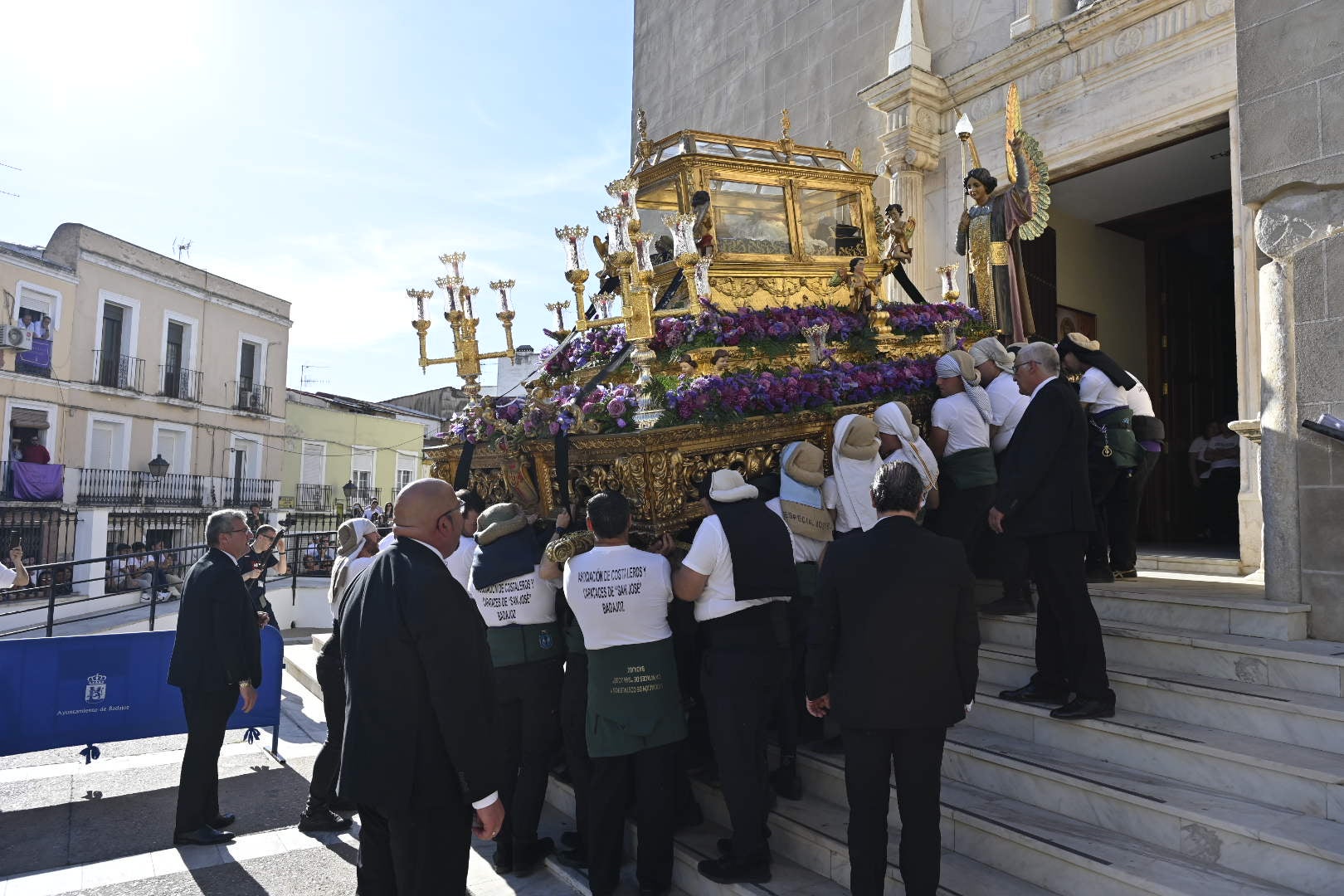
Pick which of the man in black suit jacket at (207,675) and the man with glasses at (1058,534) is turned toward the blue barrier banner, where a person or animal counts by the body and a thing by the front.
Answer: the man with glasses

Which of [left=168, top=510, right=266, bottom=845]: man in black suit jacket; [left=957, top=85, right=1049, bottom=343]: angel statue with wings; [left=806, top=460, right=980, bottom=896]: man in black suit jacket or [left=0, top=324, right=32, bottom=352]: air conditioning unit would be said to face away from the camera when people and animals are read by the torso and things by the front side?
[left=806, top=460, right=980, bottom=896]: man in black suit jacket

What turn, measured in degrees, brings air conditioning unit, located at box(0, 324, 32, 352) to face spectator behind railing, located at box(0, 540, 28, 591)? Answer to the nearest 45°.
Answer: approximately 45° to its right

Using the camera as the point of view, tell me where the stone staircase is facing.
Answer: facing the viewer and to the left of the viewer

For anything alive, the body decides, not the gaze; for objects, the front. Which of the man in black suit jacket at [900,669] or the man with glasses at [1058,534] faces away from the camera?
the man in black suit jacket

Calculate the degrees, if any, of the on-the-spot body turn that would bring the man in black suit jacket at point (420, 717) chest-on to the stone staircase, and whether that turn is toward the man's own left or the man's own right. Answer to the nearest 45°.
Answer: approximately 45° to the man's own right

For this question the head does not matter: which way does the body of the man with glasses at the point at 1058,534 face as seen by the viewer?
to the viewer's left

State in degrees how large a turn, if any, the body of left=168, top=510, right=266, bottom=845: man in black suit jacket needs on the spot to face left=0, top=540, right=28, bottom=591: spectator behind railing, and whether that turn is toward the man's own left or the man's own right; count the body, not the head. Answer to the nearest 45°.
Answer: approximately 135° to the man's own left

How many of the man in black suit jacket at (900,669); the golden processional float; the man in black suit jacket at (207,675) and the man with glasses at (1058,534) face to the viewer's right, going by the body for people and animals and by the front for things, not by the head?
1

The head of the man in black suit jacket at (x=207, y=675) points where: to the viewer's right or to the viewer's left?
to the viewer's right

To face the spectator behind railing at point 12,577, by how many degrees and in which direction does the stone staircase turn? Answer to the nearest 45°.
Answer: approximately 45° to its right

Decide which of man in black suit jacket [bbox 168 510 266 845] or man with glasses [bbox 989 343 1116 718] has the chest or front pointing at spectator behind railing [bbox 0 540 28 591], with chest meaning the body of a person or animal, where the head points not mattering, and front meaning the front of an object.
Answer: the man with glasses

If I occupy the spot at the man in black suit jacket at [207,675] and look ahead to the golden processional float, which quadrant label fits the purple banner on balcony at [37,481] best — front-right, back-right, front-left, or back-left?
back-left

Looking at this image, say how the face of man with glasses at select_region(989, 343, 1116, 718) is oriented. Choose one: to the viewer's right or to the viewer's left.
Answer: to the viewer's left

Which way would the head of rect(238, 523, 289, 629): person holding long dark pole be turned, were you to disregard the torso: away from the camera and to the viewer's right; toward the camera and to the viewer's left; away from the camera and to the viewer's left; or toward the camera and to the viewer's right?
toward the camera and to the viewer's right

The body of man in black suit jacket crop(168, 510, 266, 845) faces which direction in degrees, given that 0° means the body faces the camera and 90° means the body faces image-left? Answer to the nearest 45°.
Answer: approximately 270°
